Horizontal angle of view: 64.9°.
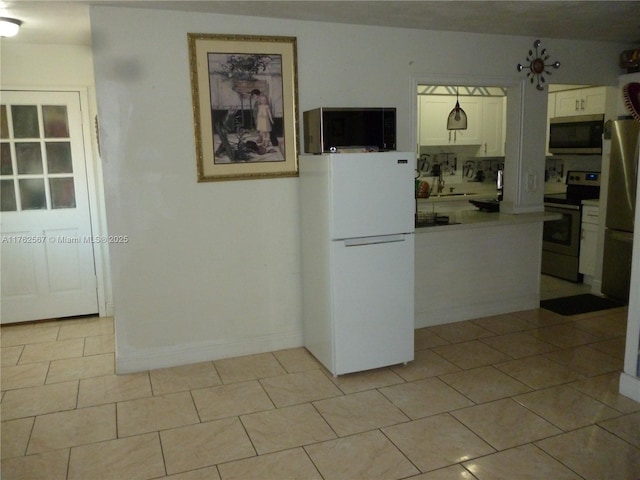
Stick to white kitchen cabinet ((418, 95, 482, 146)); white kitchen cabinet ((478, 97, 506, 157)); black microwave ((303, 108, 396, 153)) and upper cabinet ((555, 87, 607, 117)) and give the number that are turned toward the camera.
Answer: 4

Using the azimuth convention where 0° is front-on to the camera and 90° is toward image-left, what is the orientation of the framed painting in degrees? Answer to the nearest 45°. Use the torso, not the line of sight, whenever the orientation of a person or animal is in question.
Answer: approximately 315°

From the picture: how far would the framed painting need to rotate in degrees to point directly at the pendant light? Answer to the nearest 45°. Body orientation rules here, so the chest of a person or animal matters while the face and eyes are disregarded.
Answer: approximately 90° to its left

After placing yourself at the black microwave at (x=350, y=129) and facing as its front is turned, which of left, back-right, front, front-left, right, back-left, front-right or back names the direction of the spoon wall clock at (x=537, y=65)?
back-left

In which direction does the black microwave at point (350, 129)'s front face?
toward the camera

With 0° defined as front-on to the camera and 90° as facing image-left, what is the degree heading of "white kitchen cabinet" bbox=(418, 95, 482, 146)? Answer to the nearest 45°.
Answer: approximately 0°

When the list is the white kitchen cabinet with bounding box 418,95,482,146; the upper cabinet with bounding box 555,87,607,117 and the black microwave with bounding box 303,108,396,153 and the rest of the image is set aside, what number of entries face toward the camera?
3

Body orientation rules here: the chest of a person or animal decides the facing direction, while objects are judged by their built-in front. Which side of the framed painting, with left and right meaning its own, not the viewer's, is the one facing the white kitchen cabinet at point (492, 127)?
left

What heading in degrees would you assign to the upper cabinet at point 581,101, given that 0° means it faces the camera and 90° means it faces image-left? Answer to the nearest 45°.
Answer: approximately 0°

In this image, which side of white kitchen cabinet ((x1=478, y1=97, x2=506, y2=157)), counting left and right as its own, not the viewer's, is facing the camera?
front

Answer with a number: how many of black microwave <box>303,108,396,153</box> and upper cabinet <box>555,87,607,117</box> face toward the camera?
2

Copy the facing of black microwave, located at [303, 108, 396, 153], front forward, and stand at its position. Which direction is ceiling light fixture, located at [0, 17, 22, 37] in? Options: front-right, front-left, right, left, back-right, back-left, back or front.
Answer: right
